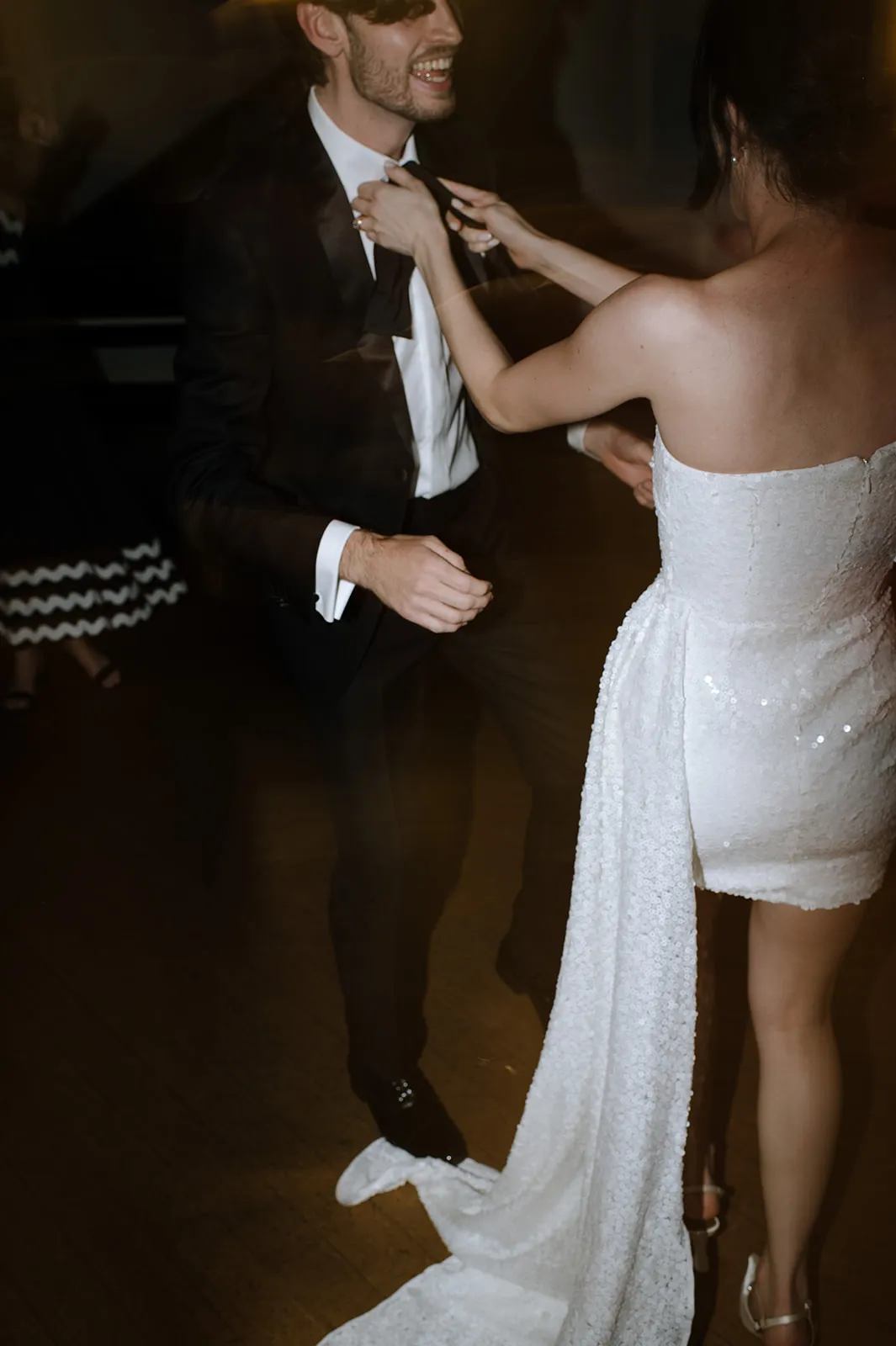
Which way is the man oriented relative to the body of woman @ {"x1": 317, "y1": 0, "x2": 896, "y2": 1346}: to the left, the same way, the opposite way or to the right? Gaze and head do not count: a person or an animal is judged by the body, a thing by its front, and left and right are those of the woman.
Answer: the opposite way

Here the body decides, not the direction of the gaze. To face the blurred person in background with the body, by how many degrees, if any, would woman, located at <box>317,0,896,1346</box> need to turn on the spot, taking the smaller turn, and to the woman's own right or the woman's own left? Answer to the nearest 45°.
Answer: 0° — they already face them

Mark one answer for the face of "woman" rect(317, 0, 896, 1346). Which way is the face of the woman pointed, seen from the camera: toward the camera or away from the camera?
away from the camera

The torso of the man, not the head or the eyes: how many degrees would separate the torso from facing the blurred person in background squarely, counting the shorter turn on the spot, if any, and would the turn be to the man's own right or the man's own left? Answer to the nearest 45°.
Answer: approximately 180°

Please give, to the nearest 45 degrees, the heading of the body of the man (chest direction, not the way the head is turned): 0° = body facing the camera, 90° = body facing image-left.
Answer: approximately 315°

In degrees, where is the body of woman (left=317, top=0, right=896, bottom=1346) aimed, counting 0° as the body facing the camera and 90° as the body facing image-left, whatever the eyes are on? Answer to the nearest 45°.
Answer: approximately 135°
